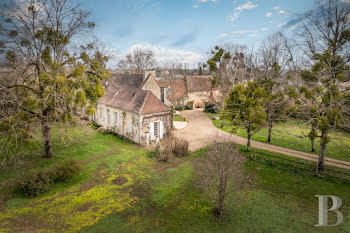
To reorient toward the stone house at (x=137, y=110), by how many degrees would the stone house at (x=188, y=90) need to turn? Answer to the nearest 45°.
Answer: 0° — it already faces it

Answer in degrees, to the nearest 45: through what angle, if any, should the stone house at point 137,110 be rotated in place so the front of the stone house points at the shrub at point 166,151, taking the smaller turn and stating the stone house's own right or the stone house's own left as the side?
approximately 45° to the stone house's own left

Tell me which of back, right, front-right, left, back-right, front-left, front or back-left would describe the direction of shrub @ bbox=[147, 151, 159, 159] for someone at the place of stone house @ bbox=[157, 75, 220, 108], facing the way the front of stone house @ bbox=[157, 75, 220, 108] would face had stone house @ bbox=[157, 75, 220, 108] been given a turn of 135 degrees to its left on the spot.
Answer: back-right

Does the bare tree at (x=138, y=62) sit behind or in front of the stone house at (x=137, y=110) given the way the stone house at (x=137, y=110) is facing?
behind

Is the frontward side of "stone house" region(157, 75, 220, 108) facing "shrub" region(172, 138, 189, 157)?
yes

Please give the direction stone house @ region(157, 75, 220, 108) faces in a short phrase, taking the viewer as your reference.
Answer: facing the viewer

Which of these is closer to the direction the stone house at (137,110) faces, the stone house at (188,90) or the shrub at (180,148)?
the shrub

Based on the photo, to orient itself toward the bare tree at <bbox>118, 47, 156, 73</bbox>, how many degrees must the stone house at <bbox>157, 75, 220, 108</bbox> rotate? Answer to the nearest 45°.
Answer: approximately 90° to its right

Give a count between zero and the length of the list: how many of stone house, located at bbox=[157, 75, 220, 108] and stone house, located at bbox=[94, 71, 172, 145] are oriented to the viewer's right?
0

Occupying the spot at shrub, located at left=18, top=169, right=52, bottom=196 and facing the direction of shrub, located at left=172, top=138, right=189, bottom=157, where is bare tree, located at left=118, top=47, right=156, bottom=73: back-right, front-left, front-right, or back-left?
front-left

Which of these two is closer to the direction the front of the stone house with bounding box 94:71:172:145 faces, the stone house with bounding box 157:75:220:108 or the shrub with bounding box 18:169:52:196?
the shrub

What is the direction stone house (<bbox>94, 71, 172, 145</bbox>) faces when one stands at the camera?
facing the viewer and to the left of the viewer
